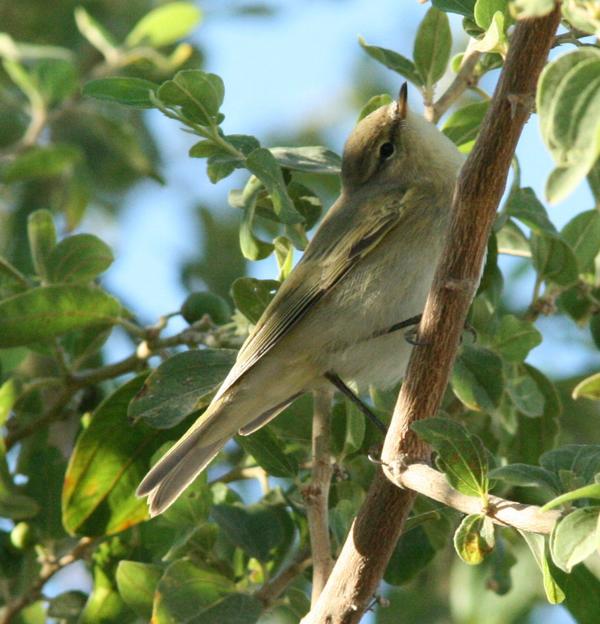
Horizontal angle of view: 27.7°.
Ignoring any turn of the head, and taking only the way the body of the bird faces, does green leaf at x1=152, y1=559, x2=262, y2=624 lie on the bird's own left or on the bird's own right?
on the bird's own right

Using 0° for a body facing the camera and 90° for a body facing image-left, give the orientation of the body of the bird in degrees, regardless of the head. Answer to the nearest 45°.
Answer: approximately 270°

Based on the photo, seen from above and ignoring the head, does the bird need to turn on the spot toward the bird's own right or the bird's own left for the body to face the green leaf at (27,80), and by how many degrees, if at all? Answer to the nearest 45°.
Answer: approximately 135° to the bird's own left

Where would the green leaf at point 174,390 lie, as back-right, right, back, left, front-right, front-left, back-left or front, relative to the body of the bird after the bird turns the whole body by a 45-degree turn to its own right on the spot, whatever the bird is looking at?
right

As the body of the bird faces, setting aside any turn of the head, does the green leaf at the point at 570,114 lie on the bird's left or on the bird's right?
on the bird's right
